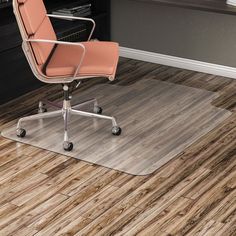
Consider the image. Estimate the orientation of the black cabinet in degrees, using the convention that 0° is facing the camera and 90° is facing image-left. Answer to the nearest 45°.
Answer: approximately 315°

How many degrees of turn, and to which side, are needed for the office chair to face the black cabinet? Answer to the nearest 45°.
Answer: approximately 135° to its left

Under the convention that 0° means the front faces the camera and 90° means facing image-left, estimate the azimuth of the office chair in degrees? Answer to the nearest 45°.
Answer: approximately 270°
